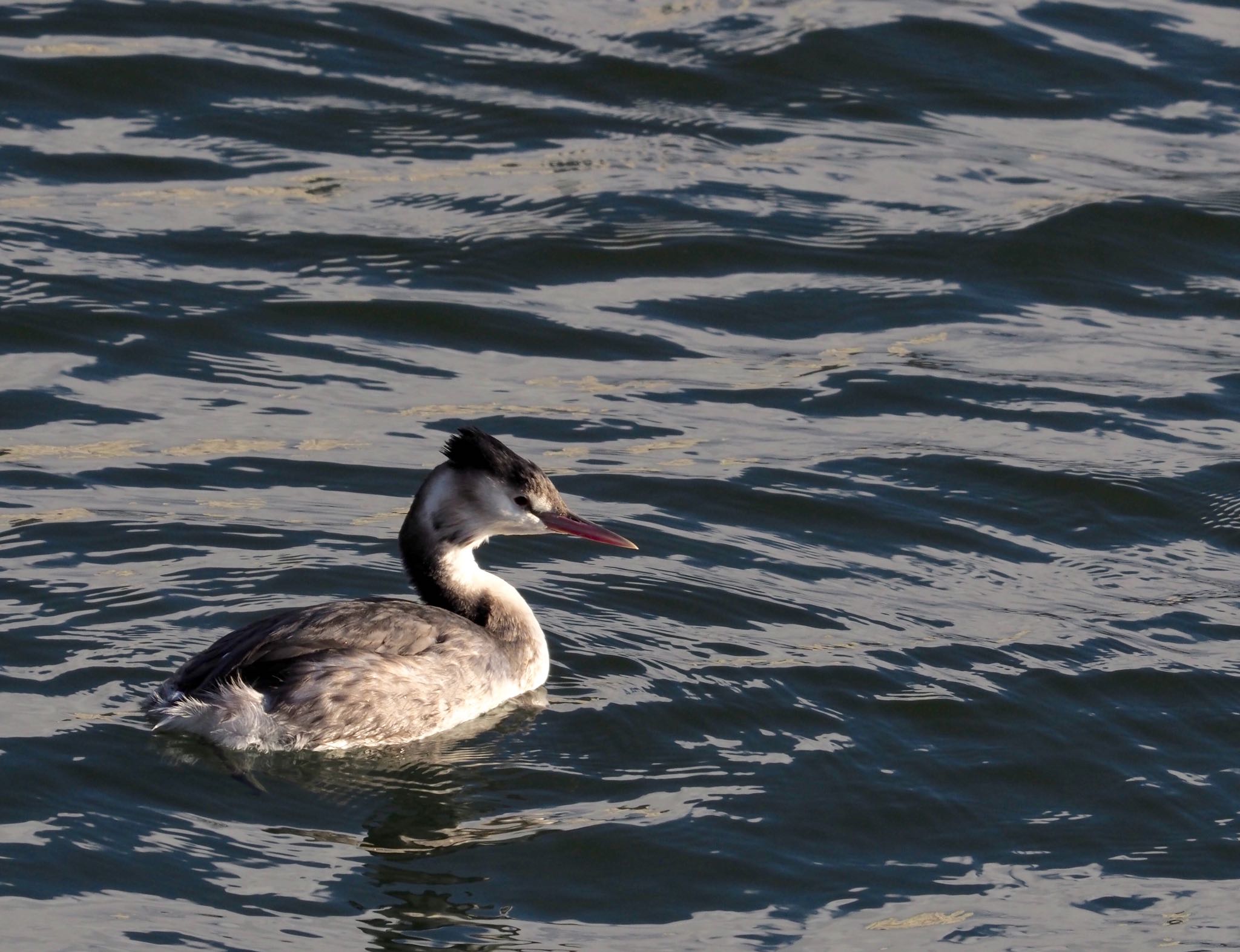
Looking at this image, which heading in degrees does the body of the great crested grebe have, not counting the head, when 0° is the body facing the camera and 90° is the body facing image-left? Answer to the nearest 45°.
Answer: approximately 270°
